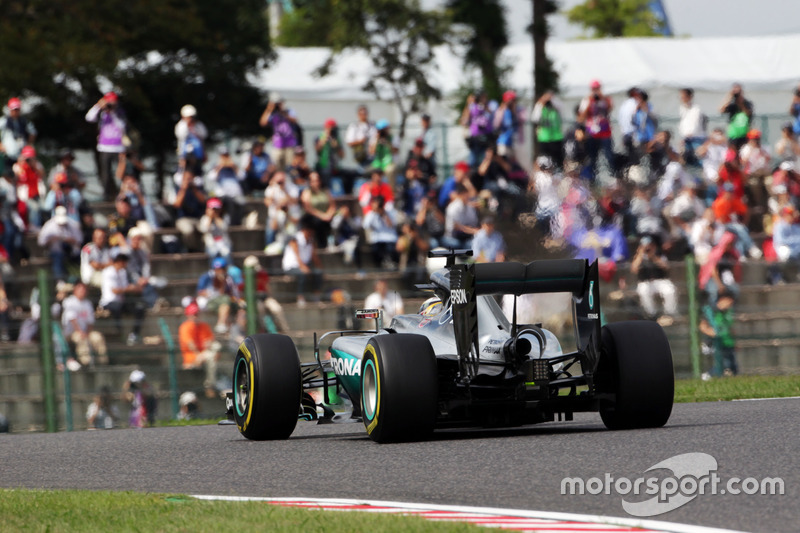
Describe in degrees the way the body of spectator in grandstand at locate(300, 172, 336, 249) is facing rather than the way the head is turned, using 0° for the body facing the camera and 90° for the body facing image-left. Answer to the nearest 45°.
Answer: approximately 0°

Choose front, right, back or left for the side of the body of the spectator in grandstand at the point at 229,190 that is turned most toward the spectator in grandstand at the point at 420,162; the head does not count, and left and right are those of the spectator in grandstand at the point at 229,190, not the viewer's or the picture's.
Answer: left

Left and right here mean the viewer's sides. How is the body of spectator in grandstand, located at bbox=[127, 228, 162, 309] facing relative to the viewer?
facing the viewer and to the right of the viewer

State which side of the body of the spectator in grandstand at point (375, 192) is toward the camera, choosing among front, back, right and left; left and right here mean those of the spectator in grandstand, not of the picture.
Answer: front

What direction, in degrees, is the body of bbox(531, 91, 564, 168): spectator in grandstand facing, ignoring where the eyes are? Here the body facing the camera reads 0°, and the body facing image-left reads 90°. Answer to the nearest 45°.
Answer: approximately 0°

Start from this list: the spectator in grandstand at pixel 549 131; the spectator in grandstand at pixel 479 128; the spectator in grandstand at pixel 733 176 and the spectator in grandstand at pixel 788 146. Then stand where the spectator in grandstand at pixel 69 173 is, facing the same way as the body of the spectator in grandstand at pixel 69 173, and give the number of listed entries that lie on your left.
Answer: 4

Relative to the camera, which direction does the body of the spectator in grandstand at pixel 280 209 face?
toward the camera

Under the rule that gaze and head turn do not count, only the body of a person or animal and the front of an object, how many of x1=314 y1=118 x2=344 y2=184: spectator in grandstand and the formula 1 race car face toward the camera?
1

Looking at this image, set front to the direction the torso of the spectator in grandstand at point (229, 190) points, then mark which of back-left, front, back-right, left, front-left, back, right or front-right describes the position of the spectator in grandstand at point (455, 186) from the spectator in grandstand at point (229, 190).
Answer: left

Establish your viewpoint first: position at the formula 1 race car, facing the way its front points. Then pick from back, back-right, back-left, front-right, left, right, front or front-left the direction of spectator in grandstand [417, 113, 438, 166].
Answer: front-right

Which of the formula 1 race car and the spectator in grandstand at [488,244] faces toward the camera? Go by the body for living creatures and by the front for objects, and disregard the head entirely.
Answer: the spectator in grandstand

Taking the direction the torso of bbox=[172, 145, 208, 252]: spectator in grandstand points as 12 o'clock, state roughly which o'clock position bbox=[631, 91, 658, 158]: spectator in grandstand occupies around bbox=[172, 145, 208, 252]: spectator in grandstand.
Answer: bbox=[631, 91, 658, 158]: spectator in grandstand is roughly at 9 o'clock from bbox=[172, 145, 208, 252]: spectator in grandstand.

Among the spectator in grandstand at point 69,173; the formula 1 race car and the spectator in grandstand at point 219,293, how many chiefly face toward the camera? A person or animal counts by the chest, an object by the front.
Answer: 2

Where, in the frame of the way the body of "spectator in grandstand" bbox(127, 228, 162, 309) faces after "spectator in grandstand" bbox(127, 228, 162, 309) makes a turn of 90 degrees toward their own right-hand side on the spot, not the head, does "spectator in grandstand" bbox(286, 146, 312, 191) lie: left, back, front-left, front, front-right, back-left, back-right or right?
back

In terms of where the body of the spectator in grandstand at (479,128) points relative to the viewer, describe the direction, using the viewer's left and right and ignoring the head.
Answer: facing the viewer

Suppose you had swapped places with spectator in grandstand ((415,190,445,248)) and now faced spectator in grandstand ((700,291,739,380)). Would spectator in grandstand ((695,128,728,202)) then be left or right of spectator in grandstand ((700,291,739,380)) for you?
left
